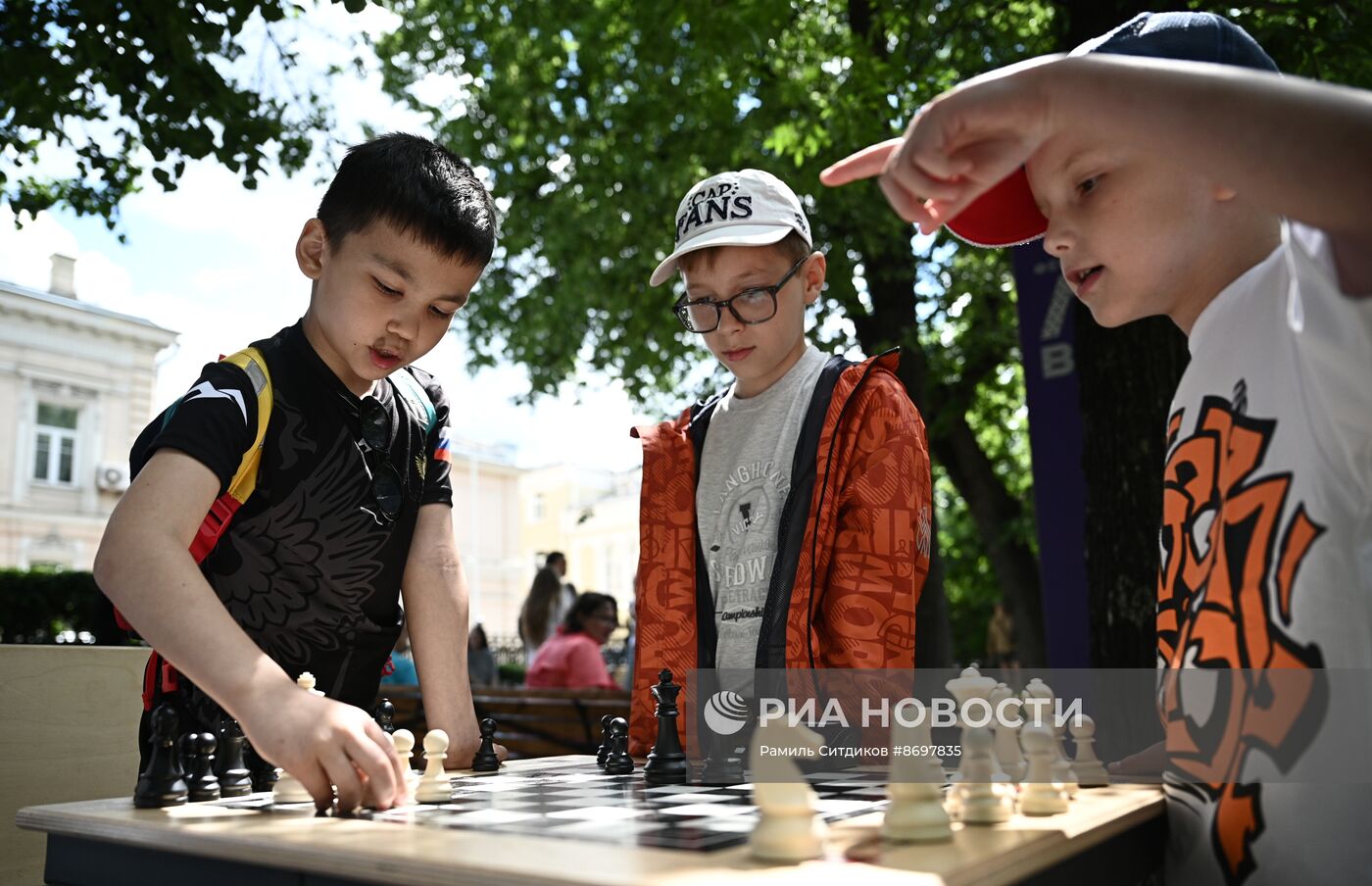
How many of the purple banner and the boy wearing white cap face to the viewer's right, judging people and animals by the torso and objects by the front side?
0

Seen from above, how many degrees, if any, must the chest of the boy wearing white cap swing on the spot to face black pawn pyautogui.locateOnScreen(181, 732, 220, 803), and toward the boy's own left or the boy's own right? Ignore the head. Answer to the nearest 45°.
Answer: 0° — they already face it

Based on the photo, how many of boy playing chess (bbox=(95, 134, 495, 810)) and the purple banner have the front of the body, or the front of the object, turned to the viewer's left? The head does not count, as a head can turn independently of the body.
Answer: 0

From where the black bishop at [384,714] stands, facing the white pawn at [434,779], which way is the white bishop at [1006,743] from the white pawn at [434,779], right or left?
left

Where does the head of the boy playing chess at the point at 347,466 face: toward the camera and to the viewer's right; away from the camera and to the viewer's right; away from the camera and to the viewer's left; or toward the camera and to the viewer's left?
toward the camera and to the viewer's right

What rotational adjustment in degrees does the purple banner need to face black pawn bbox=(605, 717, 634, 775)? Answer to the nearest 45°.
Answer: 0° — it already faces it

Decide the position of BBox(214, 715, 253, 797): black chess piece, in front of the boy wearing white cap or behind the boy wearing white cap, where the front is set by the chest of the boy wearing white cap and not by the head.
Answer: in front

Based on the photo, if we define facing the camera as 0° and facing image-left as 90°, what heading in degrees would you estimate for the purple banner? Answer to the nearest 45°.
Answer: approximately 0°

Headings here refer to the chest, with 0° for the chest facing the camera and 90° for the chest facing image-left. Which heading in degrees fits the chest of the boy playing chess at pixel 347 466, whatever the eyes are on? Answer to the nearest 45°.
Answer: approximately 315°

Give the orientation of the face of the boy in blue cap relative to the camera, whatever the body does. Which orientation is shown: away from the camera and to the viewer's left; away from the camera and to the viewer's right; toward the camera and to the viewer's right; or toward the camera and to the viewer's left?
toward the camera and to the viewer's left
